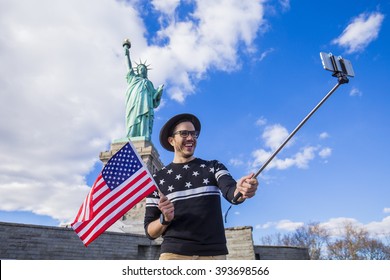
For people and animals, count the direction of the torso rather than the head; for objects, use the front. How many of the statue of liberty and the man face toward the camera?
2

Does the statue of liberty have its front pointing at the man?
yes

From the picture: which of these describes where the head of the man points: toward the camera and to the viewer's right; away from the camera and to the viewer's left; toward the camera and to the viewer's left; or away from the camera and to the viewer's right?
toward the camera and to the viewer's right

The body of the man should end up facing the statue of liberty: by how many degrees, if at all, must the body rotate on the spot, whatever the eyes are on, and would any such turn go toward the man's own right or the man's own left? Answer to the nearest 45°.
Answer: approximately 180°

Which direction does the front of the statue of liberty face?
toward the camera

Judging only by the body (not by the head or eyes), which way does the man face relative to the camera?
toward the camera

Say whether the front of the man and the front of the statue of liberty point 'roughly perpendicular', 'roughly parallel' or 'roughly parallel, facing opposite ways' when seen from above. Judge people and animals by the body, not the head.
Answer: roughly parallel
